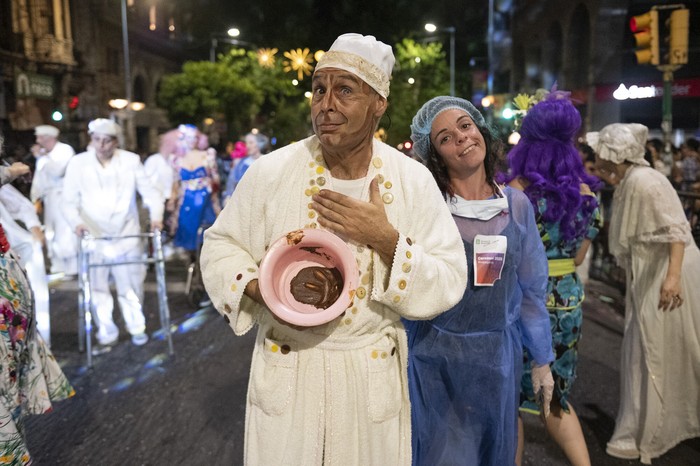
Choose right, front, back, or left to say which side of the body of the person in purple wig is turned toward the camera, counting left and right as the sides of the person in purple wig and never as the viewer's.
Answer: back

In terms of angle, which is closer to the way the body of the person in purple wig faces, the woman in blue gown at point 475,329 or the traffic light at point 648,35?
the traffic light

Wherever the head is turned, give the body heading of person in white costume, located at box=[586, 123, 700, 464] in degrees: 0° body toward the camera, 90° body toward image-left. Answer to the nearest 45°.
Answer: approximately 90°

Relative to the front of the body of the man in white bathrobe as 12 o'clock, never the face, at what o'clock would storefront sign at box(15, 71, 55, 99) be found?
The storefront sign is roughly at 5 o'clock from the man in white bathrobe.
